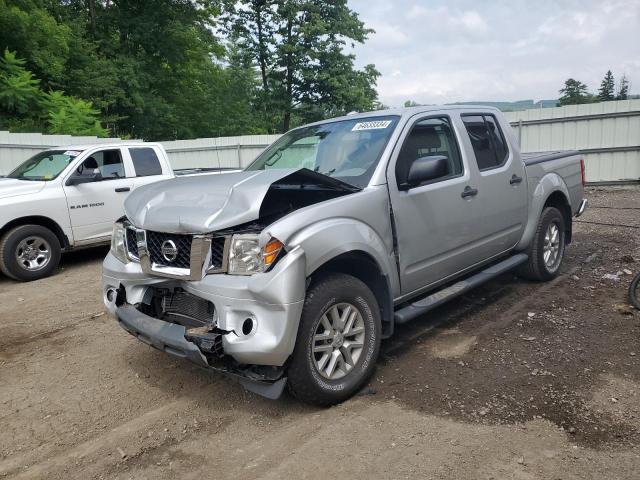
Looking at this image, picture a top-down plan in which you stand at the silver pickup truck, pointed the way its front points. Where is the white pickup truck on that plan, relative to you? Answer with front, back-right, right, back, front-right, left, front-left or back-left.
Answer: right

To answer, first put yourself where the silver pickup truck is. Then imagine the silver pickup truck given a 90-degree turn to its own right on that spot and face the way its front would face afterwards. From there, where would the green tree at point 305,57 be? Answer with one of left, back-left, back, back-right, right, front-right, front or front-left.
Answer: front-right

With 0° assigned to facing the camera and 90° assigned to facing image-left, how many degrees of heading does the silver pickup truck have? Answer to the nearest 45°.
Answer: approximately 45°
